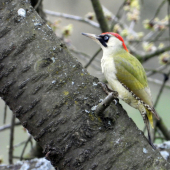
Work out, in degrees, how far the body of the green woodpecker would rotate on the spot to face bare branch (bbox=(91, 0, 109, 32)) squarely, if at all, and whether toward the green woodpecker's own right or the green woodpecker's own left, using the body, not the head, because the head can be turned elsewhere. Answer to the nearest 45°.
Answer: approximately 90° to the green woodpecker's own right

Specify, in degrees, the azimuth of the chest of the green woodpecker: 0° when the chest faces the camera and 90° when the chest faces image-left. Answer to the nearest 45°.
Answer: approximately 90°
